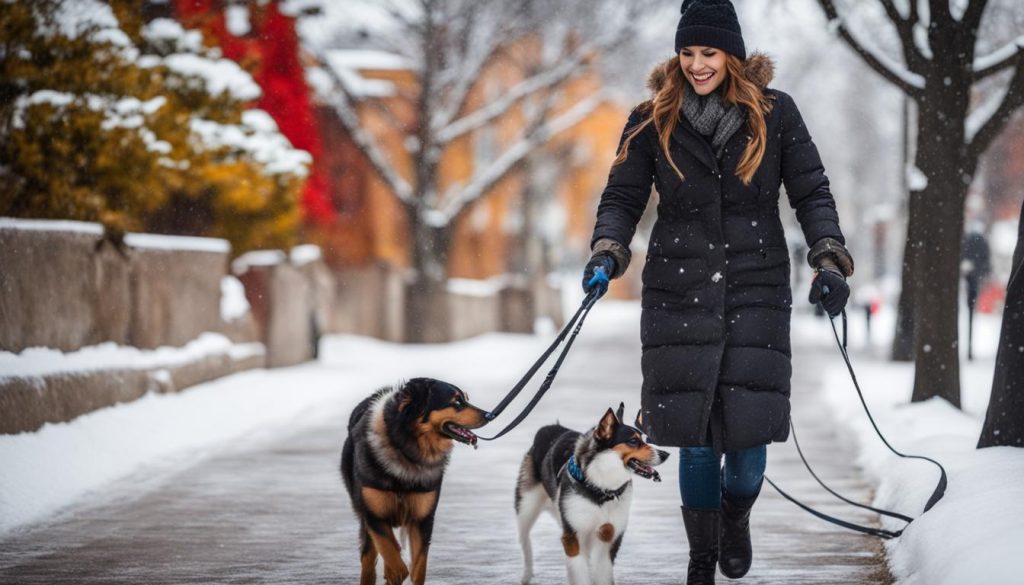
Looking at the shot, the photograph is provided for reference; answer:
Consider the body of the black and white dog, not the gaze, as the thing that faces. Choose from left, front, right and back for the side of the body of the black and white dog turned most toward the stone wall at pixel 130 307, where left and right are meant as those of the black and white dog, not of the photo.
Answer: back

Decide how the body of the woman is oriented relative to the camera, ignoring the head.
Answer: toward the camera

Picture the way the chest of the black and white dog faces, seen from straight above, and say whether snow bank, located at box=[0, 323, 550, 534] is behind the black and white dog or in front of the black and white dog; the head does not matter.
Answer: behind

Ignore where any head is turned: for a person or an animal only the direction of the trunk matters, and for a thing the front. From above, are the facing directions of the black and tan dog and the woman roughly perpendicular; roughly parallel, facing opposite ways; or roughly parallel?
roughly parallel

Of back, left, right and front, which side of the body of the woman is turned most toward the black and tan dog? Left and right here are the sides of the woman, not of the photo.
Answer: right

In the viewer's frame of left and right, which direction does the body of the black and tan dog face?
facing the viewer

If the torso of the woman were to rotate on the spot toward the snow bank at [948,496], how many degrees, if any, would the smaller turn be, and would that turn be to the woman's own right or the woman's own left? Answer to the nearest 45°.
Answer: approximately 135° to the woman's own left

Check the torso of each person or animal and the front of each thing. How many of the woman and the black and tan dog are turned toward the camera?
2

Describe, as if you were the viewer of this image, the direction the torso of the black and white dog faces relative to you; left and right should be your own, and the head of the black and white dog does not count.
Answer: facing the viewer and to the right of the viewer

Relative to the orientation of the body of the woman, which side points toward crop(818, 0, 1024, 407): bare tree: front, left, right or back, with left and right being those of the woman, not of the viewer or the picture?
back

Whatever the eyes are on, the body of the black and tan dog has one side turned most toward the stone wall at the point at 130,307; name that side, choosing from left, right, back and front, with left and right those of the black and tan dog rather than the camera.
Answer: back
